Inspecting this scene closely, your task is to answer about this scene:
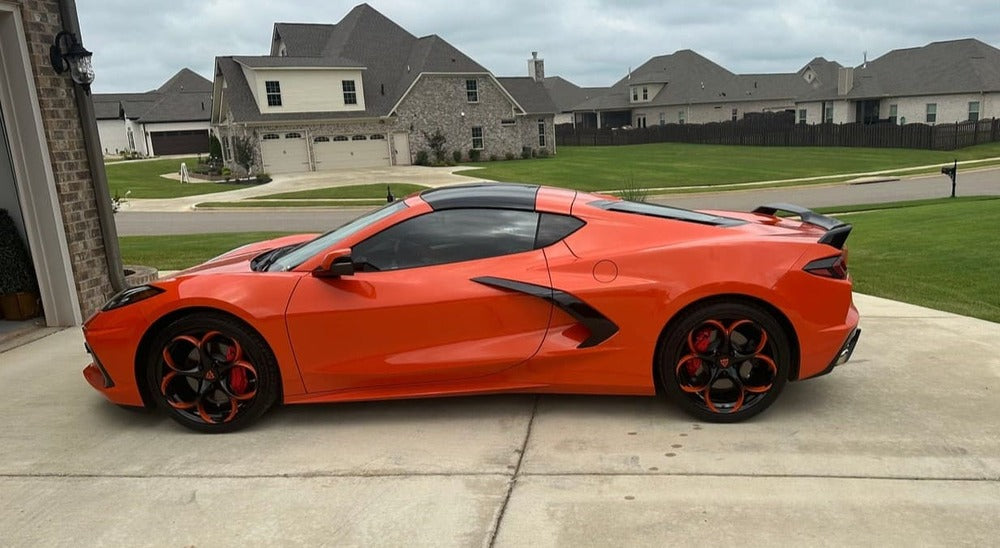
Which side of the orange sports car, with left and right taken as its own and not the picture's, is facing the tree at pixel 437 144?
right

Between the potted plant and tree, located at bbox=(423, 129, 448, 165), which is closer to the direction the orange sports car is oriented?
the potted plant

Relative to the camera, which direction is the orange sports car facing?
to the viewer's left

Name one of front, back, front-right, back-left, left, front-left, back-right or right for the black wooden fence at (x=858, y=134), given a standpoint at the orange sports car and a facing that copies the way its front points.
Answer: back-right

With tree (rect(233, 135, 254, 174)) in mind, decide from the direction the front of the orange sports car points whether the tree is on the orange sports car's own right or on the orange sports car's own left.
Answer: on the orange sports car's own right

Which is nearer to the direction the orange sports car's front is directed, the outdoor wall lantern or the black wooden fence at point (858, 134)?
the outdoor wall lantern

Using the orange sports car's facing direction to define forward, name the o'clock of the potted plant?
The potted plant is roughly at 1 o'clock from the orange sports car.
